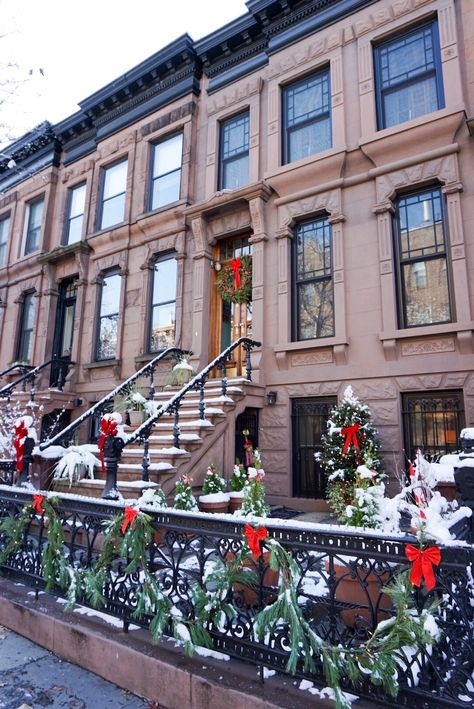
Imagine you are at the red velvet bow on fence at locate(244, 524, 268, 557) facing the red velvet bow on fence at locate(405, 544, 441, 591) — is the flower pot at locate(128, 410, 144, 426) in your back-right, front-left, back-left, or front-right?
back-left

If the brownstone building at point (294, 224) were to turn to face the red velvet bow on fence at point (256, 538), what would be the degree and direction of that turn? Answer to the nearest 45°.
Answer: approximately 45° to its left

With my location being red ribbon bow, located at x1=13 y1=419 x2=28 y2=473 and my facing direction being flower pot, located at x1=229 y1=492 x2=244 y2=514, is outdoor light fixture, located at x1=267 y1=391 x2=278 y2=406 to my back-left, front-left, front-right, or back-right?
front-left

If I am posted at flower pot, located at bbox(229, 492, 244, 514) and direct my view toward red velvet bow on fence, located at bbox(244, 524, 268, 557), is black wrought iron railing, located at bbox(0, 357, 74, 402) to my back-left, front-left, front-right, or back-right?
back-right

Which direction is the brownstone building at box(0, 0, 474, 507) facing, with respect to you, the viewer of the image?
facing the viewer and to the left of the viewer

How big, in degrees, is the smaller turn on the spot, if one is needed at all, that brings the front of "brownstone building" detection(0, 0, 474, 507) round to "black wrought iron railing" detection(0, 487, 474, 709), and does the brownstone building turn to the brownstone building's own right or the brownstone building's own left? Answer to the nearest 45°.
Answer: approximately 45° to the brownstone building's own left

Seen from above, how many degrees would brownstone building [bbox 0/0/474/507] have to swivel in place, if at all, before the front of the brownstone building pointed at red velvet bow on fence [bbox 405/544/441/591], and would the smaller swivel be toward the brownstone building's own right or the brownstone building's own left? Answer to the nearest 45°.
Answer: approximately 45° to the brownstone building's own left
